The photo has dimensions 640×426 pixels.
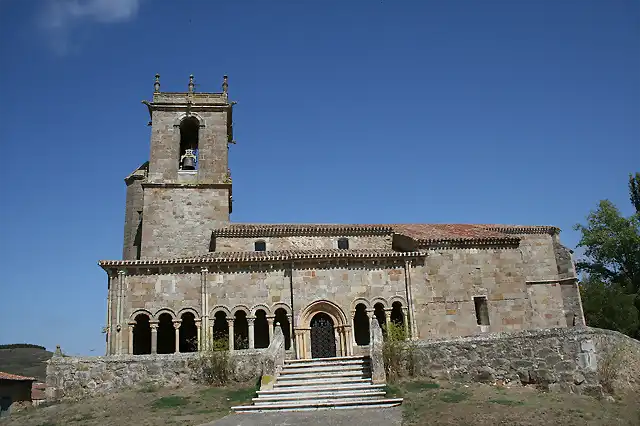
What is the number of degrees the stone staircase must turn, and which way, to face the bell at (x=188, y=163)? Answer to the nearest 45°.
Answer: approximately 135° to its right

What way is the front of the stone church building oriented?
toward the camera

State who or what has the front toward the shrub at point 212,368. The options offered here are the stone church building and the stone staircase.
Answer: the stone church building

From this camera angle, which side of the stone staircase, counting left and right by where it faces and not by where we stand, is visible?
front

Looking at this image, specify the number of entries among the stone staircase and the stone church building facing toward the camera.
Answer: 2

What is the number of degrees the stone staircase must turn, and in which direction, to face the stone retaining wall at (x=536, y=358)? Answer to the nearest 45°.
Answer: approximately 90° to its left

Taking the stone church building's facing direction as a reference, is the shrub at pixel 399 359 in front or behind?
in front

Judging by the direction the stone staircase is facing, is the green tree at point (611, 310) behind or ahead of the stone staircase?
behind

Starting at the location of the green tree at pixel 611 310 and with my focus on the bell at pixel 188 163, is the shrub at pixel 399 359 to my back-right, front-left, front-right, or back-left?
front-left

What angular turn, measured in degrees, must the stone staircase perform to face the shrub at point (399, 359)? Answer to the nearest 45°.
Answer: approximately 90° to its left

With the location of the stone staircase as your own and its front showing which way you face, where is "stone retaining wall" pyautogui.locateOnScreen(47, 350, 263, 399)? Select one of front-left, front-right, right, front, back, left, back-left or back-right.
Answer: right

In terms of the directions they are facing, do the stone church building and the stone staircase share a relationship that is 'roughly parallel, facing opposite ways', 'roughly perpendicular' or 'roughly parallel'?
roughly parallel

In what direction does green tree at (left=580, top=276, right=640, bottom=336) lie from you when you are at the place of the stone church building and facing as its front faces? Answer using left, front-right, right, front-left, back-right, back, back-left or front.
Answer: back-left

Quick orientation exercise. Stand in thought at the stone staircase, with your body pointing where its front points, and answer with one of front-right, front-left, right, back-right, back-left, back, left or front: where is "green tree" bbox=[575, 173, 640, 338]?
back-left

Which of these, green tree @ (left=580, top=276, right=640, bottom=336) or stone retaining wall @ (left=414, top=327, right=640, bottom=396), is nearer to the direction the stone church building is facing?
the stone retaining wall
